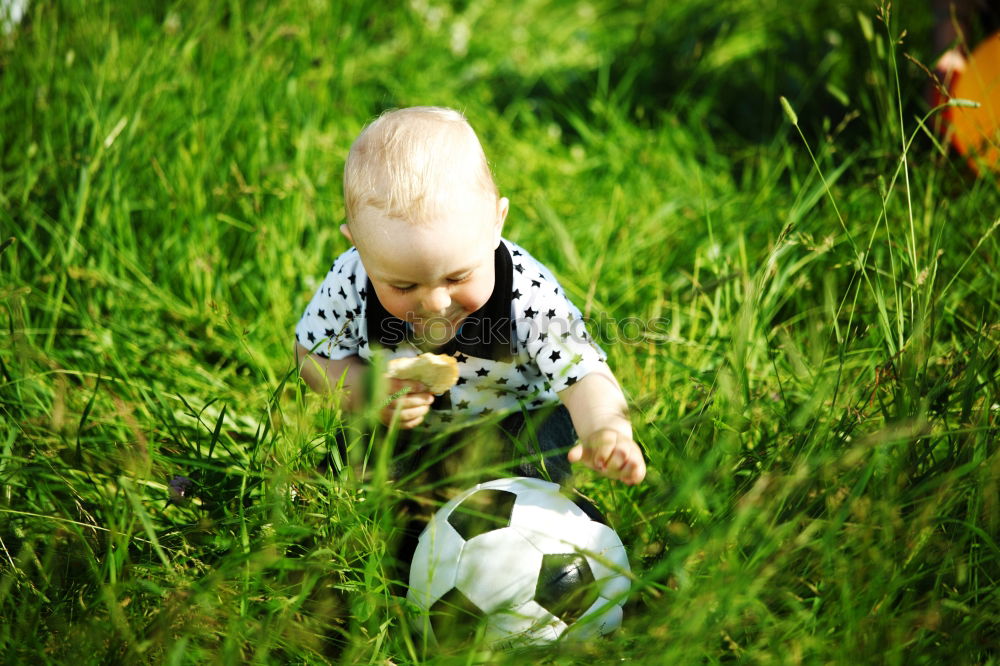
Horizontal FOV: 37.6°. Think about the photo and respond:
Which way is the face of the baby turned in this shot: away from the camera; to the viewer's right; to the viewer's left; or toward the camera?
toward the camera

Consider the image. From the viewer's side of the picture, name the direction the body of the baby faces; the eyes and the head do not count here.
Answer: toward the camera

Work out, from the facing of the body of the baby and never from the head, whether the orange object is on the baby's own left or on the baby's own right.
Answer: on the baby's own left

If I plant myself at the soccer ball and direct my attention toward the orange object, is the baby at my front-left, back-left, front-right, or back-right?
front-left
